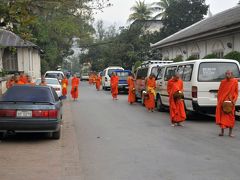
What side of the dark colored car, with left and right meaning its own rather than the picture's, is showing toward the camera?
back

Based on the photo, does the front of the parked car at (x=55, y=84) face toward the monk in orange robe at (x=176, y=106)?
no

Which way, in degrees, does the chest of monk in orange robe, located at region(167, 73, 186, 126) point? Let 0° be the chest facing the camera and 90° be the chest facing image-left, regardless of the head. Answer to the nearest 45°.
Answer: approximately 315°

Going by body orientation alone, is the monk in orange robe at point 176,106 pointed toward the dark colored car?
no

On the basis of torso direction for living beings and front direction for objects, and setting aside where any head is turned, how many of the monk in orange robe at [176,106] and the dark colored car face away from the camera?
1

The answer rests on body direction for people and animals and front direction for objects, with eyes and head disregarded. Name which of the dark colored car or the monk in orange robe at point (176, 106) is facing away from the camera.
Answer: the dark colored car

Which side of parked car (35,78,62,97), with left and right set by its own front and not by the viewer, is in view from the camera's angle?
back

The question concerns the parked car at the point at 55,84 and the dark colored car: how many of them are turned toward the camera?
0

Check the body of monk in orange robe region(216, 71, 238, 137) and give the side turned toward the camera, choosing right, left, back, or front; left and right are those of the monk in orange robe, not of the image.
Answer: front

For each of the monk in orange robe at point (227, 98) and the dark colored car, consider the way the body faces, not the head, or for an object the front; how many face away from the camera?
1

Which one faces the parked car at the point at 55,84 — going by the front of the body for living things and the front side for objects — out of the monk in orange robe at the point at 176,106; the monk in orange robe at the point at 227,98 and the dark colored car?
the dark colored car

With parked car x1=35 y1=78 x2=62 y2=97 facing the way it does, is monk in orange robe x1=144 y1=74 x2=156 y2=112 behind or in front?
behind
